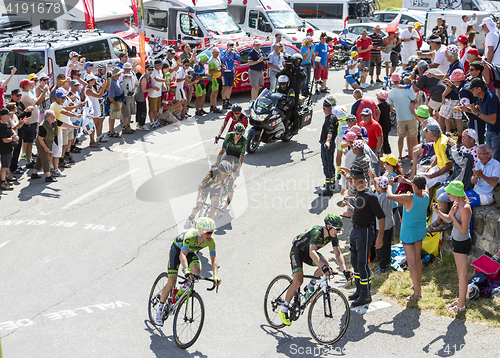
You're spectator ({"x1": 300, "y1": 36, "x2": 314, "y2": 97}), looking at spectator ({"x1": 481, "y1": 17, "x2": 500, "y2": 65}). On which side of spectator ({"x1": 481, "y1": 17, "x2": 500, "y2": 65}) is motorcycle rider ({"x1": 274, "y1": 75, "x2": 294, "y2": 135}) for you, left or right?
right

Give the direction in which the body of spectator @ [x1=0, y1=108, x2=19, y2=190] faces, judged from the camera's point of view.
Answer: to the viewer's right

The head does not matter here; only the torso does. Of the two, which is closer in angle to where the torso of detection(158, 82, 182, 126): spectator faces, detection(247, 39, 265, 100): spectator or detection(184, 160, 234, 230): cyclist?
the cyclist

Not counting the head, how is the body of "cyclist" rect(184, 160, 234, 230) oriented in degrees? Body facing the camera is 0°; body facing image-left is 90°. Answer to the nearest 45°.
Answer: approximately 315°

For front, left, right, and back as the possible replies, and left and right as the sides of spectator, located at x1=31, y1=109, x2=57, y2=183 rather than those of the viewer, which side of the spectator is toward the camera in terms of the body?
right

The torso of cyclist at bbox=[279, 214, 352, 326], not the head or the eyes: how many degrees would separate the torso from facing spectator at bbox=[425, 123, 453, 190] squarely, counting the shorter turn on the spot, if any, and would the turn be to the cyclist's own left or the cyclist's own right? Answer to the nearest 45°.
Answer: approximately 90° to the cyclist's own left

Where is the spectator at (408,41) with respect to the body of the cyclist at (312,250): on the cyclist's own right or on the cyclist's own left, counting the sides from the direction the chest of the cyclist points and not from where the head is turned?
on the cyclist's own left
